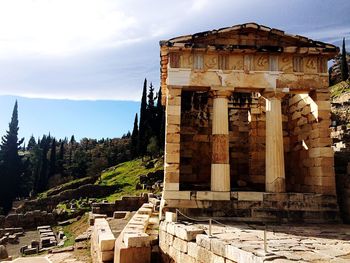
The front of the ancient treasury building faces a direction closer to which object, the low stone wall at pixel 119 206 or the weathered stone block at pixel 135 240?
the weathered stone block

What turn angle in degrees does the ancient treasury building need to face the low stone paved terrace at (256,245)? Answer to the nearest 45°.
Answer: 0° — it already faces it

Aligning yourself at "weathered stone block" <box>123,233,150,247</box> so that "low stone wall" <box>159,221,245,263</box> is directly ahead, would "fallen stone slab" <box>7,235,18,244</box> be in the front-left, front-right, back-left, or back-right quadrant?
back-left

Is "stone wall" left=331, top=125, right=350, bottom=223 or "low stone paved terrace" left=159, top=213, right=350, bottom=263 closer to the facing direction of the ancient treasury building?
the low stone paved terrace

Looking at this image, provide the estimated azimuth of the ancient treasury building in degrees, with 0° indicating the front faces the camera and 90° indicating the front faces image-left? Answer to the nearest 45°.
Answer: approximately 0°

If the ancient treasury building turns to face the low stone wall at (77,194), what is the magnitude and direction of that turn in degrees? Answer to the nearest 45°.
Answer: approximately 135° to its right

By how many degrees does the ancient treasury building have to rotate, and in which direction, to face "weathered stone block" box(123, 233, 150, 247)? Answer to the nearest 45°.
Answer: approximately 45° to its right
